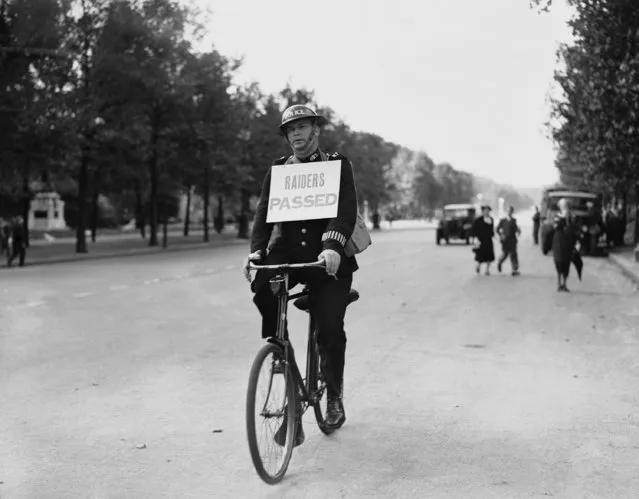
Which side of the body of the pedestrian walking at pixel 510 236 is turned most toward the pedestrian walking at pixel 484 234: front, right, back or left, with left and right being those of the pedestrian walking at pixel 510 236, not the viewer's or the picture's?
right

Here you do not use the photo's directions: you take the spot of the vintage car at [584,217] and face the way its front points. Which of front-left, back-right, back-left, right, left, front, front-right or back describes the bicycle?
front

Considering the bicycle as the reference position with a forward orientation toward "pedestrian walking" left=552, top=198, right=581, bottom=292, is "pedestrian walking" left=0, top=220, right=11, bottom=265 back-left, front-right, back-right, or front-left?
front-left

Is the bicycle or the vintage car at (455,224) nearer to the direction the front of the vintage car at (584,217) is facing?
the bicycle

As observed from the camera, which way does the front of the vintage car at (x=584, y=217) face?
facing the viewer

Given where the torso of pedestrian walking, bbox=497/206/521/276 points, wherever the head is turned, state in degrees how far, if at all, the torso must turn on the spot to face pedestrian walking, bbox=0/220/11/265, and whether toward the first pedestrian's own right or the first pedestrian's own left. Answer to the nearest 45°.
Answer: approximately 135° to the first pedestrian's own right

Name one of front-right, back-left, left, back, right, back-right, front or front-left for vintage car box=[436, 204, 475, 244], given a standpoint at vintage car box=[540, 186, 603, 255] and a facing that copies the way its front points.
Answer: back-right

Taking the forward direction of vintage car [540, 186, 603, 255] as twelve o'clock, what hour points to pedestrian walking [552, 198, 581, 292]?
The pedestrian walking is roughly at 12 o'clock from the vintage car.

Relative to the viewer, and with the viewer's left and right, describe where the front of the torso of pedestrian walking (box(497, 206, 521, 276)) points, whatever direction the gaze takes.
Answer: facing the viewer and to the right of the viewer

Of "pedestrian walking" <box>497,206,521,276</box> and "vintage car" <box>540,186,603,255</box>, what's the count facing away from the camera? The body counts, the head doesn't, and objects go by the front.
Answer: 0

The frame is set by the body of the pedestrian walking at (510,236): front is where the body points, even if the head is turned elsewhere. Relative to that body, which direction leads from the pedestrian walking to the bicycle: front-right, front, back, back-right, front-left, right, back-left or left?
front-right
